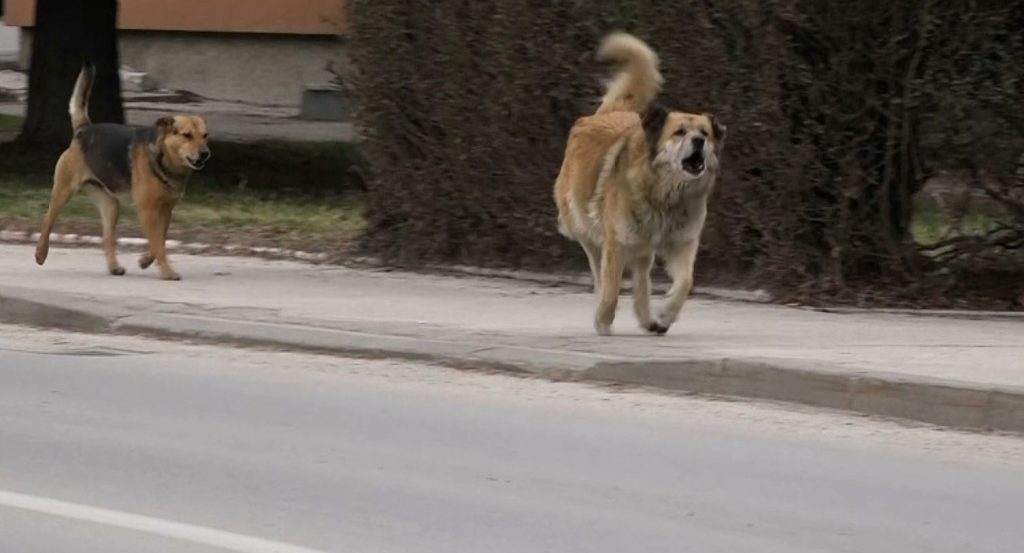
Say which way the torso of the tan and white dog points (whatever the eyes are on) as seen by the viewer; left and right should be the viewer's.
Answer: facing the viewer and to the right of the viewer

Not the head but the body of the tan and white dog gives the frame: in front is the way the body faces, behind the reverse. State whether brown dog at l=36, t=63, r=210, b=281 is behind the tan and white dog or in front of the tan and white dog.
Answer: behind

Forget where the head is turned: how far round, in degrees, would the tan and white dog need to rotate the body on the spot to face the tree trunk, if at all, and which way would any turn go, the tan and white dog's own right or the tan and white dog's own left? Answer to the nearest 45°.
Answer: approximately 180°
